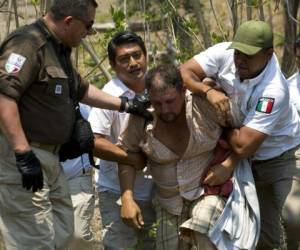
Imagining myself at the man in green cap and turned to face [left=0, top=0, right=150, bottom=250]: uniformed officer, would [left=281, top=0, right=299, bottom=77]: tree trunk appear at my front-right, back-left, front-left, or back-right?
back-right

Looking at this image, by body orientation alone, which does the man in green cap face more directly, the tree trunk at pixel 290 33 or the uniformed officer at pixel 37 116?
the uniformed officer

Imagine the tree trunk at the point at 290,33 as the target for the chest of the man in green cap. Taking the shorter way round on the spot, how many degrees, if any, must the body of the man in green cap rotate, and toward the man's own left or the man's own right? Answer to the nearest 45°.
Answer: approximately 135° to the man's own right

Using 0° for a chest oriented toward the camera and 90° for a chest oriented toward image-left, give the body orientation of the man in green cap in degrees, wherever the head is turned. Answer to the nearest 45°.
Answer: approximately 45°

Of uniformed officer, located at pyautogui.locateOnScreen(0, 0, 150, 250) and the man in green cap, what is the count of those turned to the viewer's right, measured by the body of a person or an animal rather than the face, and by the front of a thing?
1

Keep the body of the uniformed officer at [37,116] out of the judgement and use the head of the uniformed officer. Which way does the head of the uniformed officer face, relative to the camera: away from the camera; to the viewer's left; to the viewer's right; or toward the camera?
to the viewer's right

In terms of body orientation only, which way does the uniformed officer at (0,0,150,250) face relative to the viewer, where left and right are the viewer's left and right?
facing to the right of the viewer

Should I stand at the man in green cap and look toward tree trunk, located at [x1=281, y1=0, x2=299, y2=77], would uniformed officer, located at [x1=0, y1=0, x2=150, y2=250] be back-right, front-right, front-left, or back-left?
back-left
